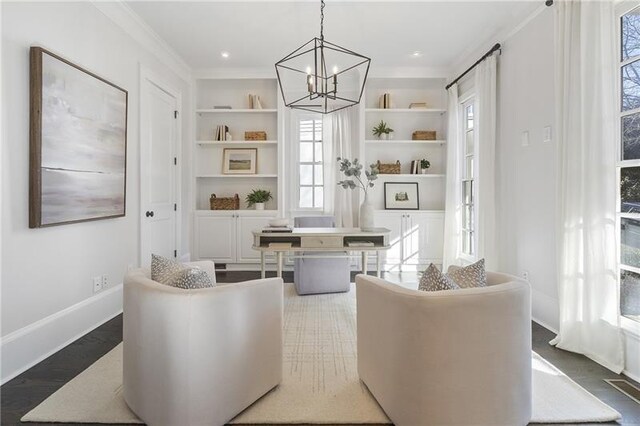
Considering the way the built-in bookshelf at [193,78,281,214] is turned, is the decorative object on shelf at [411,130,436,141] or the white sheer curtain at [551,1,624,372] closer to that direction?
the white sheer curtain

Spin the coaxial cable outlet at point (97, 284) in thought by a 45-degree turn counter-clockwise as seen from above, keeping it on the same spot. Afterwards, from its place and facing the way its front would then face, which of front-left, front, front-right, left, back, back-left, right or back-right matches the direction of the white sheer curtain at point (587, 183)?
front-right

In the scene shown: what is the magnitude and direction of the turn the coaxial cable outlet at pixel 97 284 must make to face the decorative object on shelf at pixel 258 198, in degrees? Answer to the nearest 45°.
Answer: approximately 90° to its left

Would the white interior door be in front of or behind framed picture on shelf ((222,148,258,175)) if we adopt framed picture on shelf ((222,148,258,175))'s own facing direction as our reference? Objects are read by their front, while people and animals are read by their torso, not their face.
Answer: in front

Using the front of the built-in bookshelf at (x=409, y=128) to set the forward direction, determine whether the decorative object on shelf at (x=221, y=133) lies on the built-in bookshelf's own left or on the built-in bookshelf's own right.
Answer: on the built-in bookshelf's own right

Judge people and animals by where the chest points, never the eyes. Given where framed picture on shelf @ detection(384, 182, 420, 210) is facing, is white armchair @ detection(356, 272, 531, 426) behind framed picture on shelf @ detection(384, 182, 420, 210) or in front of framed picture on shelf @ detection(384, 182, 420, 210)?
in front

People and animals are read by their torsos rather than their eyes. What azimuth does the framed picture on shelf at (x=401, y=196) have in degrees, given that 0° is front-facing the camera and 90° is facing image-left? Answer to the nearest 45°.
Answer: approximately 0°

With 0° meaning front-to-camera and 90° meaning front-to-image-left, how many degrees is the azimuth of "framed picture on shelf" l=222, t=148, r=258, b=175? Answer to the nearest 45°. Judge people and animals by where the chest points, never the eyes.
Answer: approximately 0°
